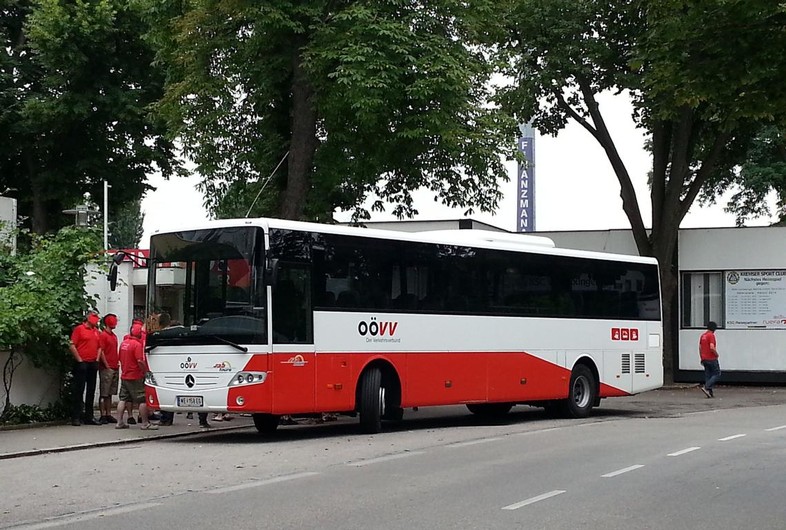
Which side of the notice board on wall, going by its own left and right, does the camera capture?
front

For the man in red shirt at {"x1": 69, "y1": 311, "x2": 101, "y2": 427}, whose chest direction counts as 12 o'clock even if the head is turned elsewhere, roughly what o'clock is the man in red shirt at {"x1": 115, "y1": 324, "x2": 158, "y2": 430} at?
the man in red shirt at {"x1": 115, "y1": 324, "x2": 158, "y2": 430} is roughly at 12 o'clock from the man in red shirt at {"x1": 69, "y1": 311, "x2": 101, "y2": 427}.

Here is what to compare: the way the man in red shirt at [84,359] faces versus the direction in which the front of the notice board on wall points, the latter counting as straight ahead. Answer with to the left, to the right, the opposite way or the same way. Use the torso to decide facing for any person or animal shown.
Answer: to the left

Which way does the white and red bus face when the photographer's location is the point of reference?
facing the viewer and to the left of the viewer

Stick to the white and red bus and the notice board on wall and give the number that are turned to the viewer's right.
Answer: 0

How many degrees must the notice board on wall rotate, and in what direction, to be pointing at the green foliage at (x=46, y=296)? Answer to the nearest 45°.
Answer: approximately 45° to its right

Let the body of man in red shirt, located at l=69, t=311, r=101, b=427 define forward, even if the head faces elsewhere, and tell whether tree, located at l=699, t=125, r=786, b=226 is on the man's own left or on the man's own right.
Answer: on the man's own left

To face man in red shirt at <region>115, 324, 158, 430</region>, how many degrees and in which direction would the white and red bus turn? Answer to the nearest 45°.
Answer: approximately 45° to its right

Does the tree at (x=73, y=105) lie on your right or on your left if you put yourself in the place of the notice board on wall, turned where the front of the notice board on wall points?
on your right

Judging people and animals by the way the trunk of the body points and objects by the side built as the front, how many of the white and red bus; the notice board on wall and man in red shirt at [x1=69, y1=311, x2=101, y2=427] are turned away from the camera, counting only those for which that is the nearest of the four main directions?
0

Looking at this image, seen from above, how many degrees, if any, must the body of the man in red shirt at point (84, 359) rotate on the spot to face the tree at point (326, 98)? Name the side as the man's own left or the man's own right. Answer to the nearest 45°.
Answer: approximately 90° to the man's own left

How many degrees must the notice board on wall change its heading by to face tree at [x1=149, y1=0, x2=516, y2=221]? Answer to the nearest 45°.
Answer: approximately 45° to its right

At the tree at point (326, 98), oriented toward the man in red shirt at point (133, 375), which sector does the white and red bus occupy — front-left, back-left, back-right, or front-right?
front-left
